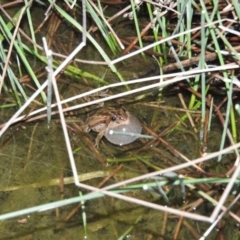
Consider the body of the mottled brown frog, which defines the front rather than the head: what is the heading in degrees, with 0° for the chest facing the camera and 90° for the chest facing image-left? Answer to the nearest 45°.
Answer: approximately 315°
